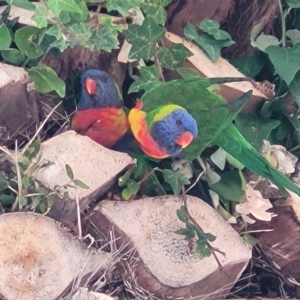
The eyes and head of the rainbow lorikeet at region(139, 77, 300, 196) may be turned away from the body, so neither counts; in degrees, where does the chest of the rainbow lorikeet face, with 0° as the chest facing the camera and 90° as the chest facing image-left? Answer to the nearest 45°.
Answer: approximately 90°

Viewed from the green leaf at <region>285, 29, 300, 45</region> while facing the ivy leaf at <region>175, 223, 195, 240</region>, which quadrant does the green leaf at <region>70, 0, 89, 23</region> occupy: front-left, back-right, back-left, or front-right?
front-right

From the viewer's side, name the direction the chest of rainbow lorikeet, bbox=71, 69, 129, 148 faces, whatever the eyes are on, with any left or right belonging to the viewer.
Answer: facing the viewer and to the left of the viewer

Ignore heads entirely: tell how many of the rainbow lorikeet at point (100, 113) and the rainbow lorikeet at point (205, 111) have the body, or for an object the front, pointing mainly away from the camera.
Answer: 0
